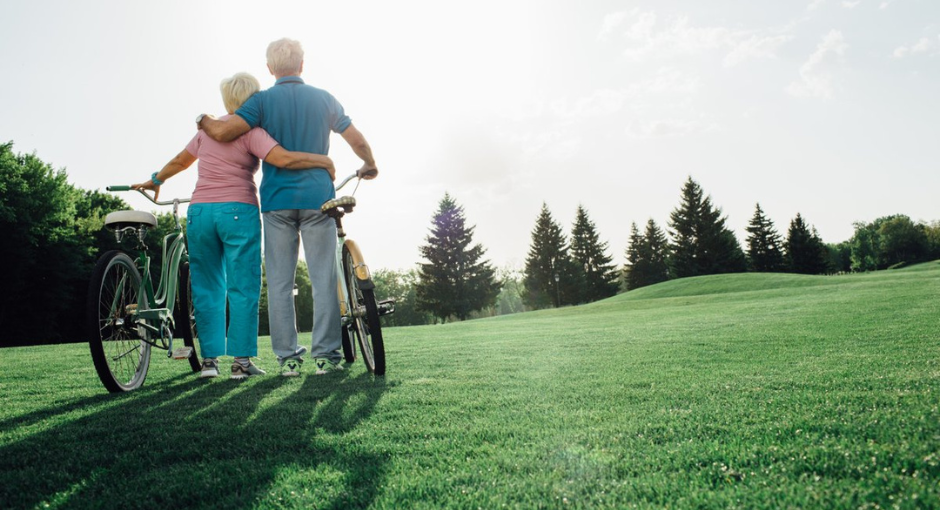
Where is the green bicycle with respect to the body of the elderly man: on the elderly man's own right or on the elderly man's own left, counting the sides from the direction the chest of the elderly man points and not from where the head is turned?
on the elderly man's own left

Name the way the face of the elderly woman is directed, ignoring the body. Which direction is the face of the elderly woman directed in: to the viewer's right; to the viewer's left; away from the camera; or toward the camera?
away from the camera

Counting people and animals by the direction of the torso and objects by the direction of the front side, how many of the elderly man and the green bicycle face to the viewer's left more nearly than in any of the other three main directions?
0

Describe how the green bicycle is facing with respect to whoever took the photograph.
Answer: facing away from the viewer and to the right of the viewer

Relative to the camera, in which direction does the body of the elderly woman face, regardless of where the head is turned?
away from the camera

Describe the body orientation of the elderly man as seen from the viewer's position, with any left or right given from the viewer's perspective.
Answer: facing away from the viewer

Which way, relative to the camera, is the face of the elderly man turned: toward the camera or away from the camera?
away from the camera
